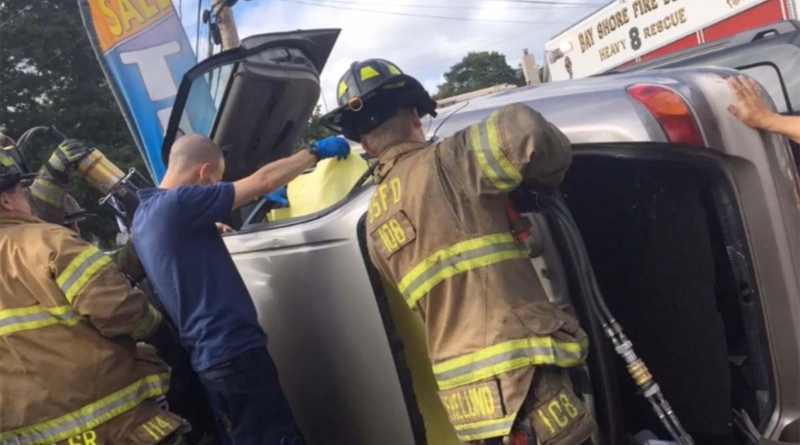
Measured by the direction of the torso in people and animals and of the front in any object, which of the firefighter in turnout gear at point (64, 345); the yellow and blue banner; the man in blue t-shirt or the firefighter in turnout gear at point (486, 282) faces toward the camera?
the yellow and blue banner

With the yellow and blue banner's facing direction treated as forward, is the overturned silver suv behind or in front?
in front

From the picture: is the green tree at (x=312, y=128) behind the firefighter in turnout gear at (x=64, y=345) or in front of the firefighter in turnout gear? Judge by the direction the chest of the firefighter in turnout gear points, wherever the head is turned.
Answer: in front

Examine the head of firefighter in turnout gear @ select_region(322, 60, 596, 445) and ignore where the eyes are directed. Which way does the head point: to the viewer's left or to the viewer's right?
to the viewer's left

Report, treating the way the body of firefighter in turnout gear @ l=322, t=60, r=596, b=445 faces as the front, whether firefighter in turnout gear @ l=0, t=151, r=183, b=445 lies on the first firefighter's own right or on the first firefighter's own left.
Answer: on the first firefighter's own left

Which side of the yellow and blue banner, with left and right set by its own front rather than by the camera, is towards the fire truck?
left

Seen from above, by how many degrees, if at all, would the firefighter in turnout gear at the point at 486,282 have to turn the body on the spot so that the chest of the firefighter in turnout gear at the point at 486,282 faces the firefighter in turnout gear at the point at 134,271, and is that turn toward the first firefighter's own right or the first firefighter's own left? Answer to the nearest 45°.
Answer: approximately 90° to the first firefighter's own left

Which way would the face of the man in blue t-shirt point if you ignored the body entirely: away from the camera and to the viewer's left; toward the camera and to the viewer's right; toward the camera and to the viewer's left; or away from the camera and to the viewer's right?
away from the camera and to the viewer's right

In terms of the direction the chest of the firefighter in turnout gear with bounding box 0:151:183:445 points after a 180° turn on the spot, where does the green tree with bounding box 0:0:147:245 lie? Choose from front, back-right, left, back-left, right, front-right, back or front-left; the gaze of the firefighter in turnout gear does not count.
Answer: back-right

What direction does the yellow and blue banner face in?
toward the camera

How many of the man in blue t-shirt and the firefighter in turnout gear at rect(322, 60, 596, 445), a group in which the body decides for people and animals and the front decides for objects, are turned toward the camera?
0
